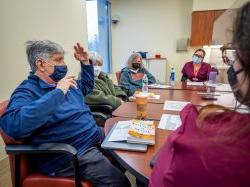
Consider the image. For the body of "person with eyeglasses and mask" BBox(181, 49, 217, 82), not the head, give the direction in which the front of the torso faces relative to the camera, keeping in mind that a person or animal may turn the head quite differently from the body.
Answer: toward the camera

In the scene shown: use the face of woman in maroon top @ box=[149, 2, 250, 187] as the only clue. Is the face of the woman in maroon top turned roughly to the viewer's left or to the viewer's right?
to the viewer's left

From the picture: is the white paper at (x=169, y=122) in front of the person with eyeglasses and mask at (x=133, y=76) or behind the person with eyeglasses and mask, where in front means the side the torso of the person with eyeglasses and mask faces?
in front

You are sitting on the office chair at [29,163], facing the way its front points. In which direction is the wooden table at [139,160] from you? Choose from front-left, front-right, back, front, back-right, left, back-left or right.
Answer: front-right

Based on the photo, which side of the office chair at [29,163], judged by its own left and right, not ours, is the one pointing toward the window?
left

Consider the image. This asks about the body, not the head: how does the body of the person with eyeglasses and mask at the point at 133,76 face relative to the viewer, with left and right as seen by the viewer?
facing the viewer and to the right of the viewer

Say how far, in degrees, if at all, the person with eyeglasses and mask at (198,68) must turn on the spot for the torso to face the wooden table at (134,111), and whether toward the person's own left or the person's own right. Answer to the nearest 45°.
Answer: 0° — they already face it

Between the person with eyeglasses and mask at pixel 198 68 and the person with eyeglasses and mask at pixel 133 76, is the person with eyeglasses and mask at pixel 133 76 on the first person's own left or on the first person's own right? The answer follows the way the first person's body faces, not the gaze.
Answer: on the first person's own right

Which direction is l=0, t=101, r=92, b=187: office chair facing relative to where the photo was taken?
to the viewer's right

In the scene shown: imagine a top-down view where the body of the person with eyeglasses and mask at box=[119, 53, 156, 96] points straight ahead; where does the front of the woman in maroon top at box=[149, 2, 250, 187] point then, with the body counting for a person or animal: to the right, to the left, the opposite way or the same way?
the opposite way

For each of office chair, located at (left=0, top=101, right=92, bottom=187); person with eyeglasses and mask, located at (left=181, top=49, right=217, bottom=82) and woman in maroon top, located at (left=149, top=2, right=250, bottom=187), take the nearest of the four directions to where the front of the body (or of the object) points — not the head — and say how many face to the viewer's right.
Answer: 1

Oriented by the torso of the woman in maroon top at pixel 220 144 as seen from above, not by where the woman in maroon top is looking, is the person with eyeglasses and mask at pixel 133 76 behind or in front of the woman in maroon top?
in front

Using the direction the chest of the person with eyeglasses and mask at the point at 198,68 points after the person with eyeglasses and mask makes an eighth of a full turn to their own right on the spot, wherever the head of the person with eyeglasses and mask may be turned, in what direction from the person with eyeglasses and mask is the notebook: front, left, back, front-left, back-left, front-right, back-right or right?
front-left

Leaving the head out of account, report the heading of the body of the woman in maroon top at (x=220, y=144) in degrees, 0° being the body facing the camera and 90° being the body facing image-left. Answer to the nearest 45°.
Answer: approximately 135°

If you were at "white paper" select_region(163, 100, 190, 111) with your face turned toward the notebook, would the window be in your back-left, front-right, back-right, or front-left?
back-right

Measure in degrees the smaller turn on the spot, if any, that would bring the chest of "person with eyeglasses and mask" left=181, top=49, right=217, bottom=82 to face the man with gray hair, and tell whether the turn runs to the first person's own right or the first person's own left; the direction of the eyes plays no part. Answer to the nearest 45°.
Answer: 0° — they already face them
